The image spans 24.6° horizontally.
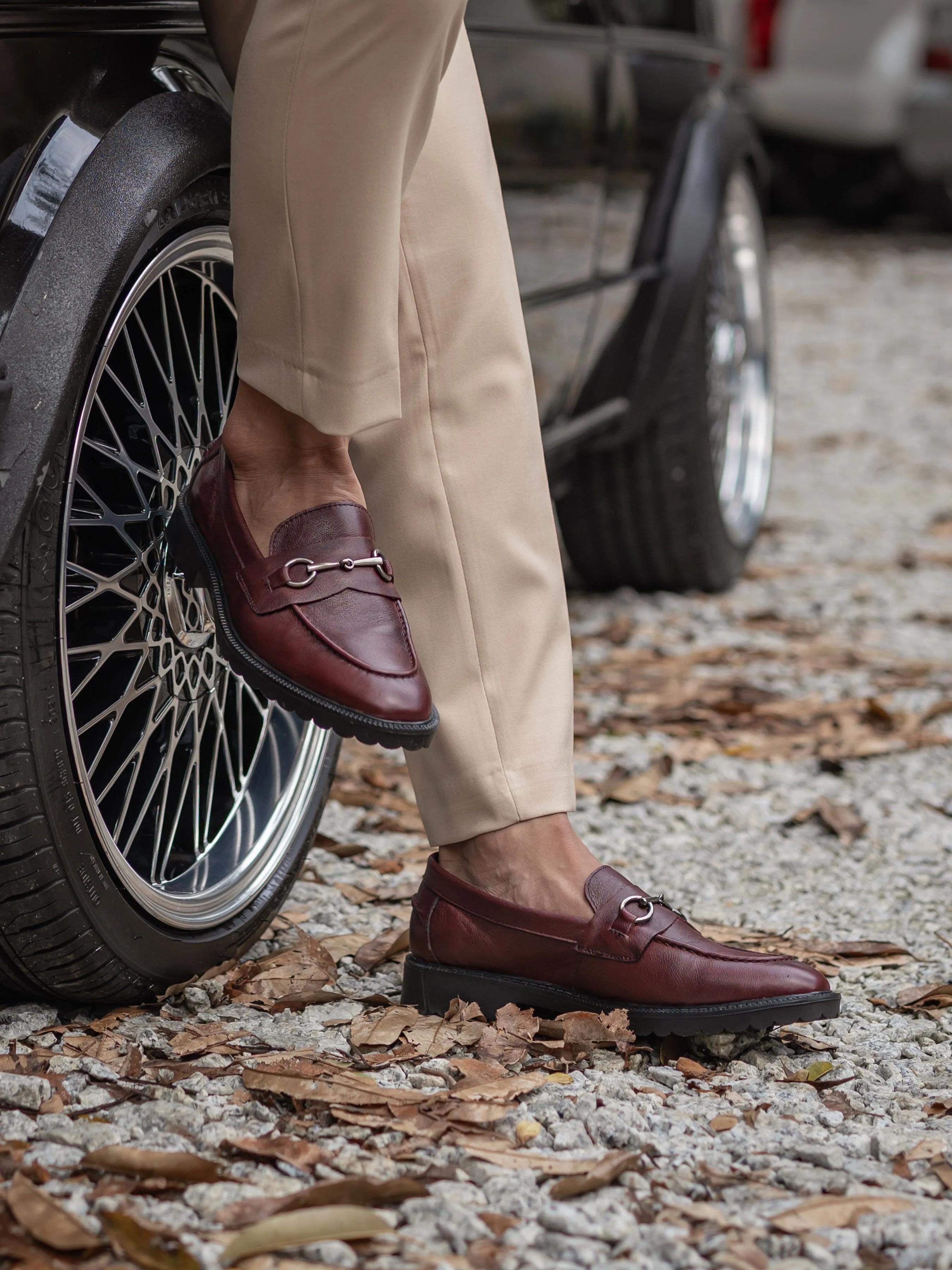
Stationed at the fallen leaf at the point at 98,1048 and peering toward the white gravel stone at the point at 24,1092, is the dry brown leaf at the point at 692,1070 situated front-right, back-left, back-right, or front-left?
back-left

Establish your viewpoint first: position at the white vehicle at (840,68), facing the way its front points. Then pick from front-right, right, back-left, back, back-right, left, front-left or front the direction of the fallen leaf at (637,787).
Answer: back

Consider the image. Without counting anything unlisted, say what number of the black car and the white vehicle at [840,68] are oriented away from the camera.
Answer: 1

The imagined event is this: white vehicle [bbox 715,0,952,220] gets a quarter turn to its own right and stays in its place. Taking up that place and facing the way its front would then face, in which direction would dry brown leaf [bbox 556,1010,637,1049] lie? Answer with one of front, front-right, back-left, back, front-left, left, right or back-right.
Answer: right

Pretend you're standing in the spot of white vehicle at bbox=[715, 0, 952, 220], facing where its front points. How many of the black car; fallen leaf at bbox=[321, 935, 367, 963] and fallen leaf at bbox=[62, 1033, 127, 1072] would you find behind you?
3

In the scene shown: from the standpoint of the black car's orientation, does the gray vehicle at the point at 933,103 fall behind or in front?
behind

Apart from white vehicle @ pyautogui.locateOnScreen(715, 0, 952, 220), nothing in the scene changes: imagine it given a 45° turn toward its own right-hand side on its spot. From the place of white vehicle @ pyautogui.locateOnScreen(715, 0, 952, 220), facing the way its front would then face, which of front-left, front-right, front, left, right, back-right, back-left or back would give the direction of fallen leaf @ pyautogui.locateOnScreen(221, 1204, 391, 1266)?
back-right

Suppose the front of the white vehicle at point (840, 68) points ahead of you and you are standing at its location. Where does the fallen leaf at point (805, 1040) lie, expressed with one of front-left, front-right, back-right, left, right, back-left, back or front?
back

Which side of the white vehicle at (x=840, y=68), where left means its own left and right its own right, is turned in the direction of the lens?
back

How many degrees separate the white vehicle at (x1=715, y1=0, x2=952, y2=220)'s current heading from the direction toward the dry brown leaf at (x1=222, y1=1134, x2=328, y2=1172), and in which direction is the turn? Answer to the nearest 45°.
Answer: approximately 180°

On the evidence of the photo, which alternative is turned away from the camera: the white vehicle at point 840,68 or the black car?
the white vehicle

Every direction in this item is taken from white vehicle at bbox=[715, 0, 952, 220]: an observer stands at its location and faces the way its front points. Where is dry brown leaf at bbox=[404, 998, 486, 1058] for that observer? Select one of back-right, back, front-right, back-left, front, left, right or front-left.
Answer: back

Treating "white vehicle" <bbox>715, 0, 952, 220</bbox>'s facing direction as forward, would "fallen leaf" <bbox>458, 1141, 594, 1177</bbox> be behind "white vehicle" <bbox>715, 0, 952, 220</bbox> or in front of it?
behind

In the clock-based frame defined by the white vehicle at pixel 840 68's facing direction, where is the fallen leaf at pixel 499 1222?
The fallen leaf is roughly at 6 o'clock from the white vehicle.

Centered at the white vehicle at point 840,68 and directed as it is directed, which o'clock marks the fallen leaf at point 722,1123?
The fallen leaf is roughly at 6 o'clock from the white vehicle.

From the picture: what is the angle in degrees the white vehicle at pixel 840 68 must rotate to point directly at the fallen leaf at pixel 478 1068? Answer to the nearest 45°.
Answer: approximately 180°

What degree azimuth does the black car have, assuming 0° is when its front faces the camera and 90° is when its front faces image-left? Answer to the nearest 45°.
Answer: approximately 45°
